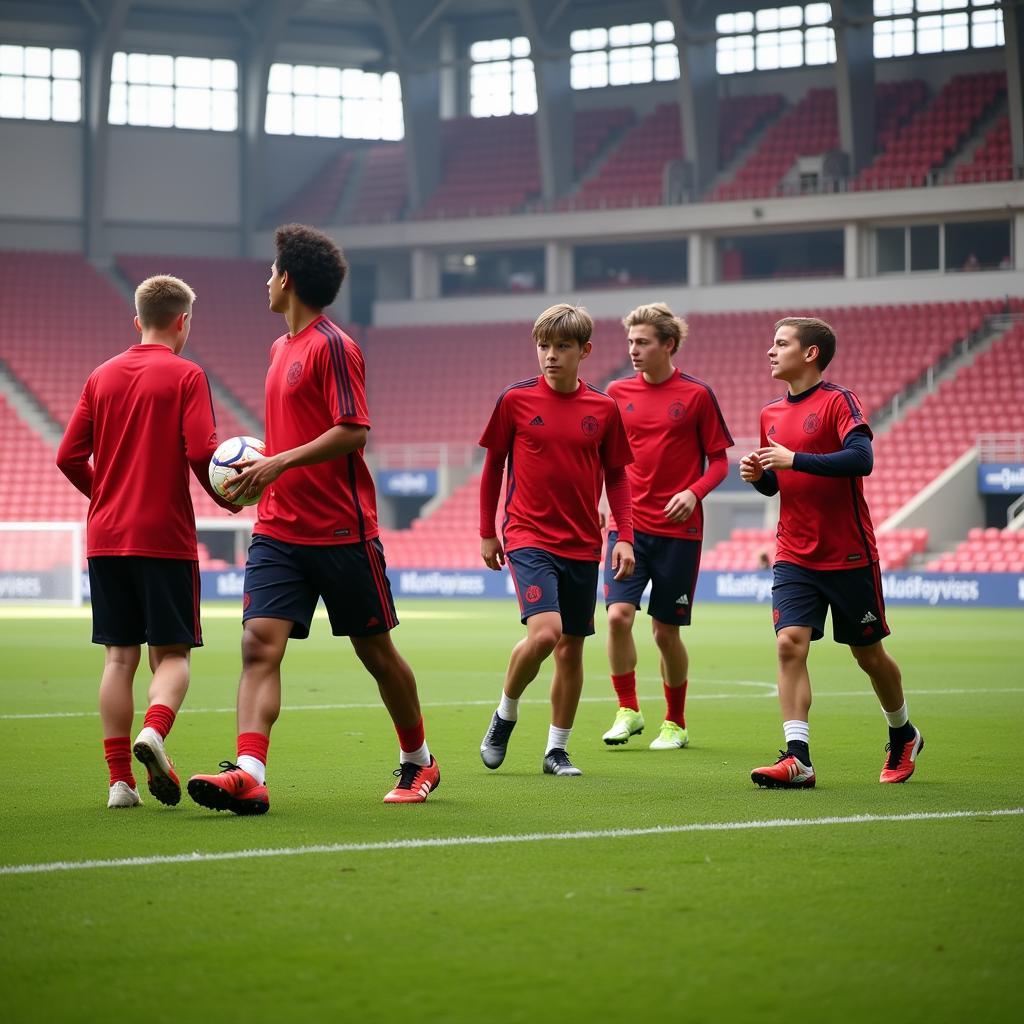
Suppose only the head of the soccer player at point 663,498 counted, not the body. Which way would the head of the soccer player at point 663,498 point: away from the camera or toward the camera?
toward the camera

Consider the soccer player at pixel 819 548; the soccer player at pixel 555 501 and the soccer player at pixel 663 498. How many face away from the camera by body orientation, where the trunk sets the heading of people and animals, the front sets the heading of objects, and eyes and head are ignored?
0

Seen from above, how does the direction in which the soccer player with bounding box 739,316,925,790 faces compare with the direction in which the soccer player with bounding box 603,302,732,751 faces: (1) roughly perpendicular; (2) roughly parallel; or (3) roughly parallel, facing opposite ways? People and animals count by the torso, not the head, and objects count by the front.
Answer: roughly parallel

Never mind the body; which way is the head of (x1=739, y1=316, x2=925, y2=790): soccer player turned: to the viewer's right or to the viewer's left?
to the viewer's left

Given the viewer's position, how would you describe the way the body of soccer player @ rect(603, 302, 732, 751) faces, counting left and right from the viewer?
facing the viewer and to the left of the viewer

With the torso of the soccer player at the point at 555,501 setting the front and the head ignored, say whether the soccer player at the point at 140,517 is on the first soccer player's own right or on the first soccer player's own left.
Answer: on the first soccer player's own right

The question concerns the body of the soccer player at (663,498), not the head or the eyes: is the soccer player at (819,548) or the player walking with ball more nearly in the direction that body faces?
the player walking with ball

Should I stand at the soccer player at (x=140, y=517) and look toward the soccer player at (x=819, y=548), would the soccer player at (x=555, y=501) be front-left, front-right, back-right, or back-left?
front-left

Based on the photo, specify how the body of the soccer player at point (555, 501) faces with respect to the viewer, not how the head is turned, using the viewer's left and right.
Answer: facing the viewer

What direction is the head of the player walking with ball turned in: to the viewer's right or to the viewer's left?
to the viewer's left

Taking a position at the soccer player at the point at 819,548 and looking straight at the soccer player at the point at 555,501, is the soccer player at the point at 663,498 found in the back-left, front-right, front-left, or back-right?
front-right

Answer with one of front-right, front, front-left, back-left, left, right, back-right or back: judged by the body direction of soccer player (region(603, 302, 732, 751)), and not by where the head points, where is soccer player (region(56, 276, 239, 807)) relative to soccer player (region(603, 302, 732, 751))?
front

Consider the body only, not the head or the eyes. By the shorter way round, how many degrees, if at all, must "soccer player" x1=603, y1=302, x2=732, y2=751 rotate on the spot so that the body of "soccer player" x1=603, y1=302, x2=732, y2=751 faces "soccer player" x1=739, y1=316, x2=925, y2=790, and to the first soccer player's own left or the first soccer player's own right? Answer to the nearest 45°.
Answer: approximately 45° to the first soccer player's own left

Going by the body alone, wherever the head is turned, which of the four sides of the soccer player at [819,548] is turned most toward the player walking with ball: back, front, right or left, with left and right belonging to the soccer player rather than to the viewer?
front

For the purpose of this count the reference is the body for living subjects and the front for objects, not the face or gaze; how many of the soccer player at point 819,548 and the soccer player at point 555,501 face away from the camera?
0

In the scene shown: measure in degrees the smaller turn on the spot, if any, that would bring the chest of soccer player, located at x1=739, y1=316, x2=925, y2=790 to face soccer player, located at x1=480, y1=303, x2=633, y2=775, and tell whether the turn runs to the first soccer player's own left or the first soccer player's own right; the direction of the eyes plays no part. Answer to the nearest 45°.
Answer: approximately 45° to the first soccer player's own right
